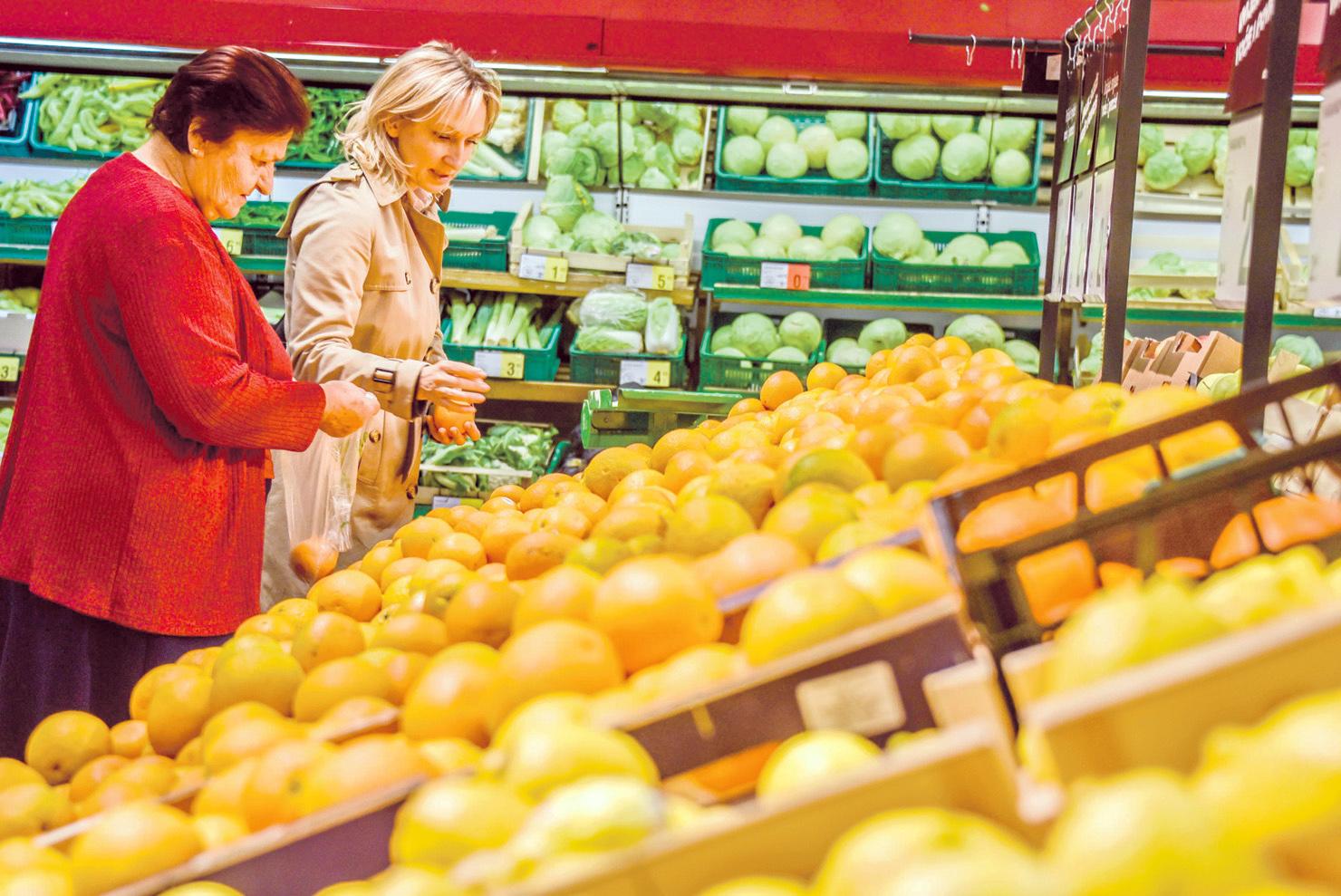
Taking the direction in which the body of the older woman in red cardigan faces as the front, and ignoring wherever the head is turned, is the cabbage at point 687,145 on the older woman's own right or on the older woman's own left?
on the older woman's own left

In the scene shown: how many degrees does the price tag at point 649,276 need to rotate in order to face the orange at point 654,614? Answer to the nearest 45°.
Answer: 0° — it already faces it

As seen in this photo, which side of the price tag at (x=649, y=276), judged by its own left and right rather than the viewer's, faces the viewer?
front

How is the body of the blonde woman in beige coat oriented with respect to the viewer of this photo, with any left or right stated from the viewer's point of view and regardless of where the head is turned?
facing the viewer and to the right of the viewer

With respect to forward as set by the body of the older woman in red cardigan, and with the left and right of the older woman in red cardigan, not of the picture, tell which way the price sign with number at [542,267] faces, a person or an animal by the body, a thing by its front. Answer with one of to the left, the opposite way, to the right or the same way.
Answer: to the right

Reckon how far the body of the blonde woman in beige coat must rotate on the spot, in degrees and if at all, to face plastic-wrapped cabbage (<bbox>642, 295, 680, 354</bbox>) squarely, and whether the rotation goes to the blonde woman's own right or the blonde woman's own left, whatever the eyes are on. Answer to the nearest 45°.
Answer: approximately 90° to the blonde woman's own left

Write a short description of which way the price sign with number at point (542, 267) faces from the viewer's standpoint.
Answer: facing the viewer

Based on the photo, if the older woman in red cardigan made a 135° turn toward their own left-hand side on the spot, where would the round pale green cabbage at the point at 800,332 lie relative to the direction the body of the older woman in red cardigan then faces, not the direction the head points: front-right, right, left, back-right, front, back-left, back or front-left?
right

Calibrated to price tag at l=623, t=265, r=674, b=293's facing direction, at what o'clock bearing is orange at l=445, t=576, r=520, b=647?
The orange is roughly at 12 o'clock from the price tag.

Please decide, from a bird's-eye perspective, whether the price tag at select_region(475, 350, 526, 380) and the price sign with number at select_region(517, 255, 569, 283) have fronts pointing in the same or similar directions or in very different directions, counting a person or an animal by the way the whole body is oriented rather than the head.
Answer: same or similar directions

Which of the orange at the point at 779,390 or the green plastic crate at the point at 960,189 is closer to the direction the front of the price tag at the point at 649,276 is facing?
the orange

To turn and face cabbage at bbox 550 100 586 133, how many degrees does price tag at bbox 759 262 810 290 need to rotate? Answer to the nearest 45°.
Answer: approximately 135° to its right

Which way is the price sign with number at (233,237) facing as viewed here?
toward the camera

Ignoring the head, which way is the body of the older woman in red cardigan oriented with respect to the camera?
to the viewer's right

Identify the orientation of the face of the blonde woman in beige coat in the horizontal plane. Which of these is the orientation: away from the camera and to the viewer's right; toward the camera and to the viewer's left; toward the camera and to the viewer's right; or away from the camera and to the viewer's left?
toward the camera and to the viewer's right

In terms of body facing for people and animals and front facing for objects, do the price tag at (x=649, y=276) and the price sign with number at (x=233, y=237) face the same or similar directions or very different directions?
same or similar directions
